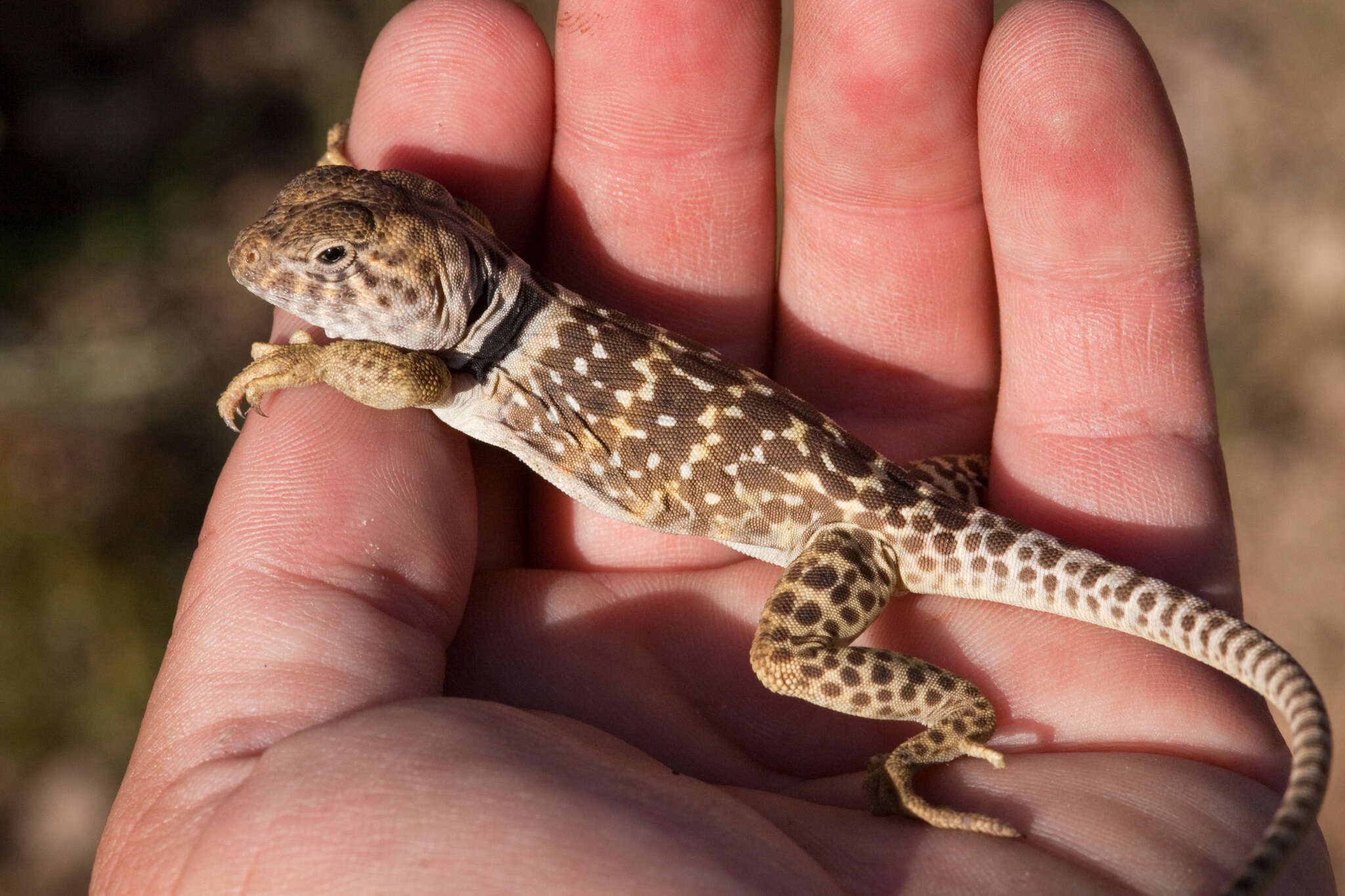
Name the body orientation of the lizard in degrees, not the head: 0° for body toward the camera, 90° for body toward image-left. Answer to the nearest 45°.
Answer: approximately 90°
